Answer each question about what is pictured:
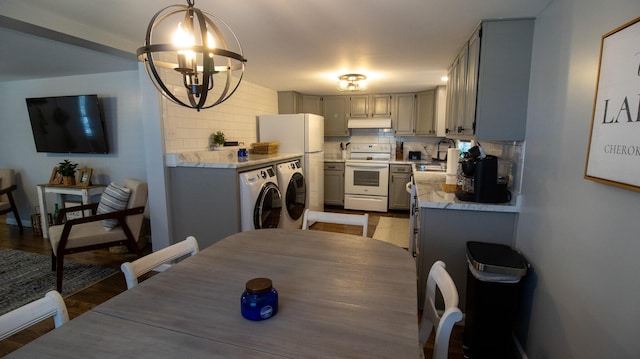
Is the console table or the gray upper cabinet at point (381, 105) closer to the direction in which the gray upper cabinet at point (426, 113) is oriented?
the console table

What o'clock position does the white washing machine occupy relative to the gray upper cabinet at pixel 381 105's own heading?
The white washing machine is roughly at 1 o'clock from the gray upper cabinet.

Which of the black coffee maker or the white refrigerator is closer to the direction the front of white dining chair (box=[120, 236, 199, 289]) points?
the black coffee maker

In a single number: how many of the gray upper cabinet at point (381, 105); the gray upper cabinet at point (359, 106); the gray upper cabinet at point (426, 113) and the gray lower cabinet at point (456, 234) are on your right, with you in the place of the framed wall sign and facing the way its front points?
4

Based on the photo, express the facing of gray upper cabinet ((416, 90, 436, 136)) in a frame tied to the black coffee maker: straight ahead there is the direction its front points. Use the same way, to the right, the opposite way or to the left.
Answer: to the left

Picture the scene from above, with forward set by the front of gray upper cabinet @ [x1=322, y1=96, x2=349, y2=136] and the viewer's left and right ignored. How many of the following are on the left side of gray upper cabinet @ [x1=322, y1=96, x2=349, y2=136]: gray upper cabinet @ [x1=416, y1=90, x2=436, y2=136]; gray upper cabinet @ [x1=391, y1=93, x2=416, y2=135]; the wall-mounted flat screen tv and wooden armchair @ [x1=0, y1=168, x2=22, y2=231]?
2

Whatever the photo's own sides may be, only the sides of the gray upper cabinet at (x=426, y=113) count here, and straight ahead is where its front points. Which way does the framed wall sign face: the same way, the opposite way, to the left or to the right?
to the right

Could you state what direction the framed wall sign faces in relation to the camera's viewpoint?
facing the viewer and to the left of the viewer

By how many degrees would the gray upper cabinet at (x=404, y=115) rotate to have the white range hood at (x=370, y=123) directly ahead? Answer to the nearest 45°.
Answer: approximately 90° to its right

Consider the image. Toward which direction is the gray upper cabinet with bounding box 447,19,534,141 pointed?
to the viewer's left

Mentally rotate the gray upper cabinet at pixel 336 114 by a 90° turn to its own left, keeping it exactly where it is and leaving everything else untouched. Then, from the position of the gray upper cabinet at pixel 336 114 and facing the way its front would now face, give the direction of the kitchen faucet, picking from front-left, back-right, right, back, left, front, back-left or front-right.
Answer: front
